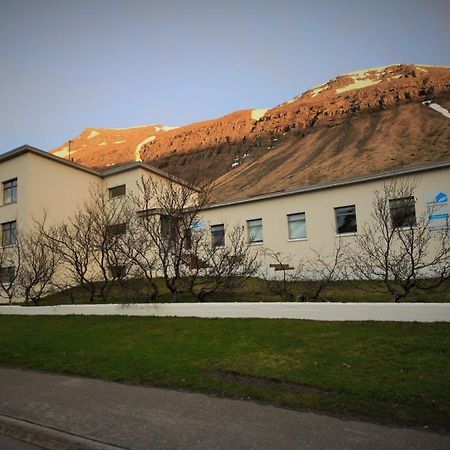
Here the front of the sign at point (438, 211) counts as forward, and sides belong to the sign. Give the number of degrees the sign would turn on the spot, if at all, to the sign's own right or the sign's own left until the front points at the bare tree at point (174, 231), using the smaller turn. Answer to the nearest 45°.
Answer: approximately 45° to the sign's own right

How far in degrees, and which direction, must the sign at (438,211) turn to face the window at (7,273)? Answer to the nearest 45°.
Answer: approximately 90° to its right

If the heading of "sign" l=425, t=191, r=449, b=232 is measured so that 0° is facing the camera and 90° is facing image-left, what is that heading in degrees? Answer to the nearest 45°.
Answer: approximately 0°

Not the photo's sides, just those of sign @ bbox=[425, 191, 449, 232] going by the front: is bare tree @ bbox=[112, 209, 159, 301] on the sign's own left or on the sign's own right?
on the sign's own right

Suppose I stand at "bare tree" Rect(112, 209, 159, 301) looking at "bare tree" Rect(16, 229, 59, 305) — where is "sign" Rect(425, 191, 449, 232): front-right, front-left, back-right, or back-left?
back-right

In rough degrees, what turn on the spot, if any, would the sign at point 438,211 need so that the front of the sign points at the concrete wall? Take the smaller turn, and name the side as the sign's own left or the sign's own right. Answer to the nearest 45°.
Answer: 0° — it already faces it

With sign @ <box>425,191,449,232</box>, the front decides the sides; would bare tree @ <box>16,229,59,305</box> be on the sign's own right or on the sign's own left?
on the sign's own right

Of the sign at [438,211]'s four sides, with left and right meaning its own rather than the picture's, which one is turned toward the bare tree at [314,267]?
right
